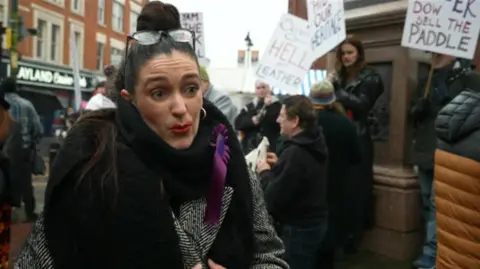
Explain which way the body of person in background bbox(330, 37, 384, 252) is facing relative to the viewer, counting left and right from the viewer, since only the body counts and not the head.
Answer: facing the viewer and to the left of the viewer

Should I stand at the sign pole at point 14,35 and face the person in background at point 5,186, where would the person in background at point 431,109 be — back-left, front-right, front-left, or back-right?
front-left

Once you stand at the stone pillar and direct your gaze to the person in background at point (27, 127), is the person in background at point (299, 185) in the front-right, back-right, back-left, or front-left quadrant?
front-left

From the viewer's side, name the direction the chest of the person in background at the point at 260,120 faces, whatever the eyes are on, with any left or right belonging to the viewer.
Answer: facing the viewer

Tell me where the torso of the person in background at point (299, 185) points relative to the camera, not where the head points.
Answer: to the viewer's left

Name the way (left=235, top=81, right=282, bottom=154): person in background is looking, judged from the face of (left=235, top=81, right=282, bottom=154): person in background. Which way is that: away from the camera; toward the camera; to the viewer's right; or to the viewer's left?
toward the camera

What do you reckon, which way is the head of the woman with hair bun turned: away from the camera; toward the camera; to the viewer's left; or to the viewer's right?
toward the camera

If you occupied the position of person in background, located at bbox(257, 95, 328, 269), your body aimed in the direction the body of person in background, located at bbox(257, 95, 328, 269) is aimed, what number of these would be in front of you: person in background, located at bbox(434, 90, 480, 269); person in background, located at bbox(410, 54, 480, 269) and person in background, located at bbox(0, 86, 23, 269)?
1
